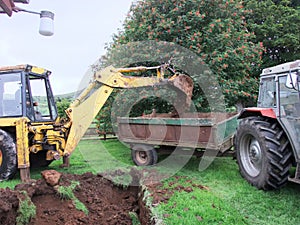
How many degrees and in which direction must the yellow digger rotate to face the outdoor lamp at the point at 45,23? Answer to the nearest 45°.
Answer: approximately 135° to its left

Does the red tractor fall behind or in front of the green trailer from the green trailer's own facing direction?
in front

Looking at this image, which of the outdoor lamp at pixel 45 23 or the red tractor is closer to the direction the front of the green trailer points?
the red tractor

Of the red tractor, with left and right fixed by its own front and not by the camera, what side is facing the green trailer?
back

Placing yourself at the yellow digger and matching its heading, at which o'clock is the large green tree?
The large green tree is roughly at 4 o'clock from the yellow digger.

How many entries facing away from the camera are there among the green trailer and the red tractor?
0

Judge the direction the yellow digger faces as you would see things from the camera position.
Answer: facing away from the viewer and to the left of the viewer

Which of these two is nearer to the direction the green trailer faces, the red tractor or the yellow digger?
the red tractor

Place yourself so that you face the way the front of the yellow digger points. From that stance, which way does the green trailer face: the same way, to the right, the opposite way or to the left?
the opposite way

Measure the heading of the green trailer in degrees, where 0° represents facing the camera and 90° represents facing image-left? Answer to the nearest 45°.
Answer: approximately 315°

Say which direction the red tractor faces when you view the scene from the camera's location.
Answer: facing the viewer and to the right of the viewer

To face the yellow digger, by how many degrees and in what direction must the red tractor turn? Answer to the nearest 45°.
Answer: approximately 135° to its right

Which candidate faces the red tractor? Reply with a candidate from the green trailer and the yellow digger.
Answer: the green trailer
